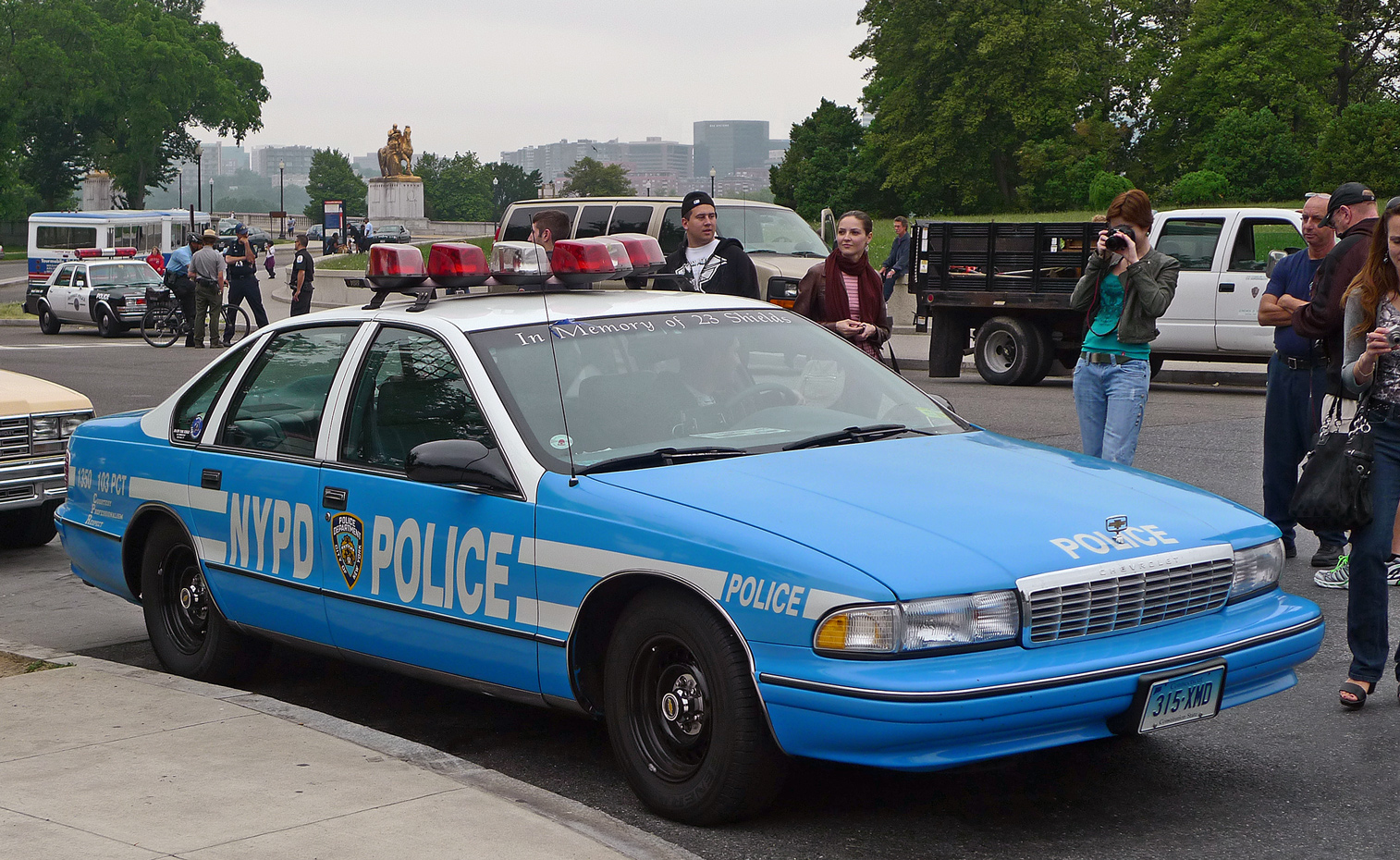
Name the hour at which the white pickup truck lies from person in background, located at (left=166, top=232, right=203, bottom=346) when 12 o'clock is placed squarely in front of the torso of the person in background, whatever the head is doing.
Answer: The white pickup truck is roughly at 2 o'clock from the person in background.

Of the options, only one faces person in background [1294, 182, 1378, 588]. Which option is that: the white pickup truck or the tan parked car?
the tan parked car

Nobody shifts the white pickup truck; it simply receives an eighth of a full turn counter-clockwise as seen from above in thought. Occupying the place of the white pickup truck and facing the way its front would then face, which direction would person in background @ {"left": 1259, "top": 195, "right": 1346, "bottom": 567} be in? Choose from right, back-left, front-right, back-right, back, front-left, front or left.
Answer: back

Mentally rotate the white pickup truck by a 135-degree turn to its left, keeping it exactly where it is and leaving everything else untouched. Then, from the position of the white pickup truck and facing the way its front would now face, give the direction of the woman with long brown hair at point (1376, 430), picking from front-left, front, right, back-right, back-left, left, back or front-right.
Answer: left

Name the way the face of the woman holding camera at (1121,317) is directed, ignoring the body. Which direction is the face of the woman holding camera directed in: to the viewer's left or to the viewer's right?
to the viewer's left

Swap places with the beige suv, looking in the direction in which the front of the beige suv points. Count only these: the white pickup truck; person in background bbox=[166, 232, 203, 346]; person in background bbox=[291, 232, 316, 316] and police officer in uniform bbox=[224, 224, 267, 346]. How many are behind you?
3

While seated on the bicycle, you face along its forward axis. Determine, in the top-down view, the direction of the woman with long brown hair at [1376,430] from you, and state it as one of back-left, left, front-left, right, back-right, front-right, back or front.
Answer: right

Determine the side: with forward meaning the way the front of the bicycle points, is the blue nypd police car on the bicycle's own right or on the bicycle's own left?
on the bicycle's own right

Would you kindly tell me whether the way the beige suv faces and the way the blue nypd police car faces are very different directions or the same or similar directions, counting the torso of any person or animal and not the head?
same or similar directions

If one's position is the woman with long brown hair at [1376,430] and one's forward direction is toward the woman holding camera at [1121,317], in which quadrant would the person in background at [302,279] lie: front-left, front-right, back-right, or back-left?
front-left

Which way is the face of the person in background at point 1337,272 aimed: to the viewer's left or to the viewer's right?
to the viewer's left

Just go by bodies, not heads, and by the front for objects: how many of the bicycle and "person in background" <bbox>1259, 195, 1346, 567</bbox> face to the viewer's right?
1
